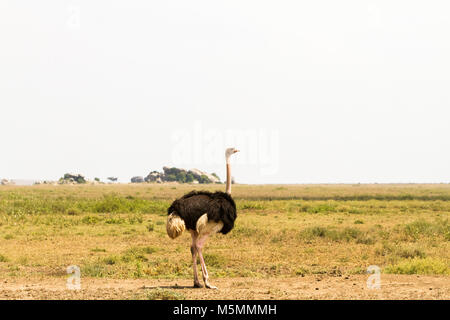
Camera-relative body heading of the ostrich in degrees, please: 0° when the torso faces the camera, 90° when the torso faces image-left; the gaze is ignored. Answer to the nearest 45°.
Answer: approximately 270°
